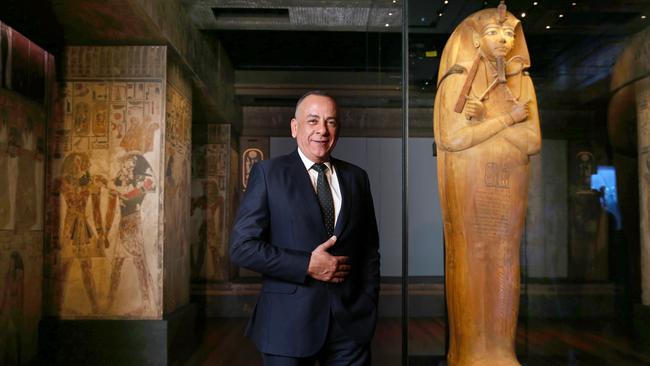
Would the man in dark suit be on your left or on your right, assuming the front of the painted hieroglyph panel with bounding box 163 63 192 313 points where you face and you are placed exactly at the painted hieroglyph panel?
on your right

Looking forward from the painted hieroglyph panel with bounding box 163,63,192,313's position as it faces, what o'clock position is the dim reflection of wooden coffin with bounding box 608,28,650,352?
The dim reflection of wooden coffin is roughly at 1 o'clock from the painted hieroglyph panel.

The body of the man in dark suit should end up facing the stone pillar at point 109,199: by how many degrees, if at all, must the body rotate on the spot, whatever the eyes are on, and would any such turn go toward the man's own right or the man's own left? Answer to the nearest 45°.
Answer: approximately 180°

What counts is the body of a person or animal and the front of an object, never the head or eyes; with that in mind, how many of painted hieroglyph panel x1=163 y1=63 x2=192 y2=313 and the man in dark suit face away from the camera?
0

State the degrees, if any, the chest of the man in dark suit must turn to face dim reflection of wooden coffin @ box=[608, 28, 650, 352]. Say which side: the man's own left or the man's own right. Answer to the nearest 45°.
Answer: approximately 90° to the man's own left

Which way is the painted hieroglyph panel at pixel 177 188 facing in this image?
to the viewer's right

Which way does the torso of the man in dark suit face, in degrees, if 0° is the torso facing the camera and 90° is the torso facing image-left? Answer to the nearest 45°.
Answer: approximately 315°
